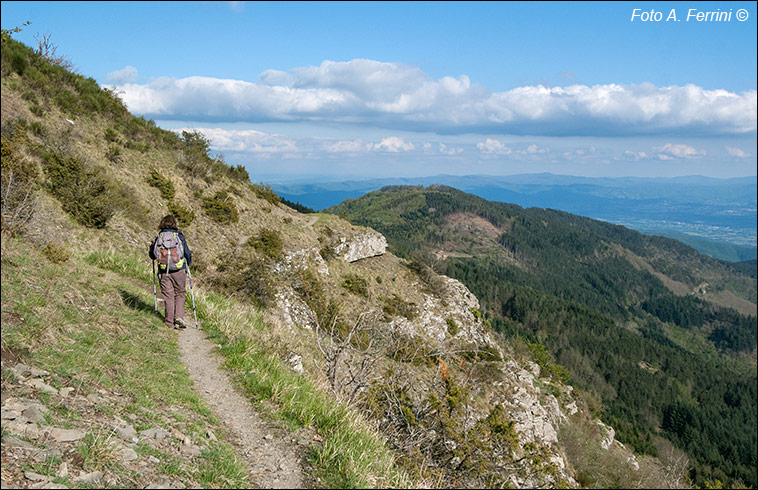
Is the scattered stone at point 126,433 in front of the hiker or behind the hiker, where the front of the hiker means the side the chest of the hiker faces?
behind

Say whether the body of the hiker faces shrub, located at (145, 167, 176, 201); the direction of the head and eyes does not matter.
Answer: yes

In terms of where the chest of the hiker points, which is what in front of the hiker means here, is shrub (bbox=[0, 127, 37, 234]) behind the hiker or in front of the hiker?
in front

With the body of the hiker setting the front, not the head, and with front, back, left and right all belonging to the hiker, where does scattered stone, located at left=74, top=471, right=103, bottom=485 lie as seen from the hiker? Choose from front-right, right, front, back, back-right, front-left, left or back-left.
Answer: back

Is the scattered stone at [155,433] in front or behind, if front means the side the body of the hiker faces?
behind

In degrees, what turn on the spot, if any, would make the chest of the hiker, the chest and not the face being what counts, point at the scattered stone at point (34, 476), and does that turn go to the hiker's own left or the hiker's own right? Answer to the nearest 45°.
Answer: approximately 180°

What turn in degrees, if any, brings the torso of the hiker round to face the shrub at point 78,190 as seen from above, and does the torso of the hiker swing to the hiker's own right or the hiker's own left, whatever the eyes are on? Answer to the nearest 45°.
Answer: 0° — they already face it

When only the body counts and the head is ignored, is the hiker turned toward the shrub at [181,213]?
yes

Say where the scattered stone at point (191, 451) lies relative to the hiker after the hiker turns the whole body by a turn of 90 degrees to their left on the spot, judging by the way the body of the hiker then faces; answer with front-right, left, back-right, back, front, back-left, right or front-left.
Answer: left

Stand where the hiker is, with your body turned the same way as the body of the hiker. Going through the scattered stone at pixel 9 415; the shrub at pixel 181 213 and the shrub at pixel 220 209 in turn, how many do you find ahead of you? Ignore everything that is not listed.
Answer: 2

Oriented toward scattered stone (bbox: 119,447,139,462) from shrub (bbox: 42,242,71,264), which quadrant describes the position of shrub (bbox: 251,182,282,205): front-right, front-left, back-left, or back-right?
back-left

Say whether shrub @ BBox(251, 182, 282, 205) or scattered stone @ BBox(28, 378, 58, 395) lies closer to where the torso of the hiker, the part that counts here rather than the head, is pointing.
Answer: the shrub

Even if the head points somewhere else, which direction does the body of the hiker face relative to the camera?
away from the camera

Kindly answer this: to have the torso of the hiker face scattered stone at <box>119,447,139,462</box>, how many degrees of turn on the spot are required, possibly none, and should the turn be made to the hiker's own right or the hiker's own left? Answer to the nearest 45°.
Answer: approximately 180°
